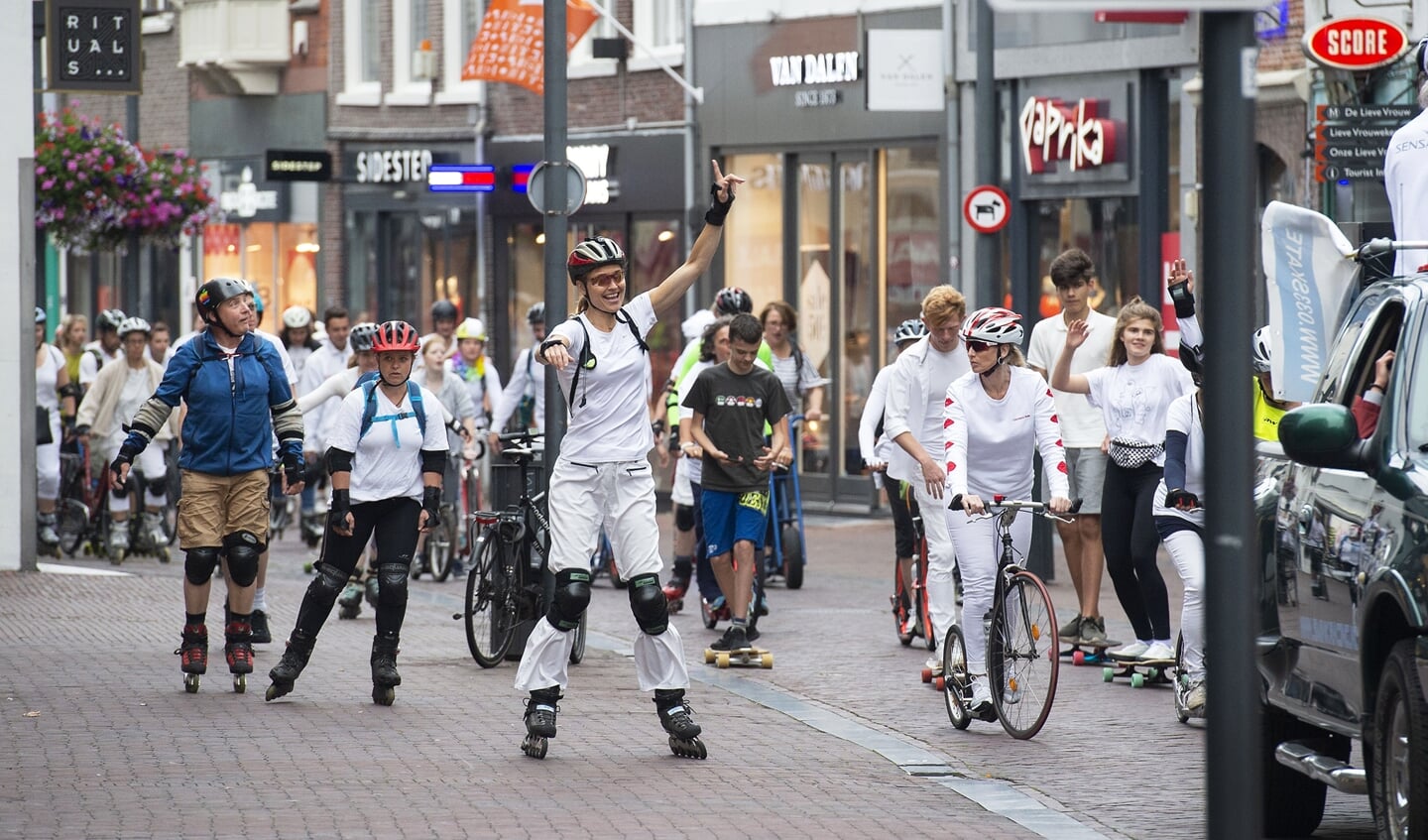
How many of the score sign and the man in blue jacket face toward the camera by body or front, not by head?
2

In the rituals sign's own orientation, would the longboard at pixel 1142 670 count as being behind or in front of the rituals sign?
in front

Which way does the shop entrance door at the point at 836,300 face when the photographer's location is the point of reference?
facing the viewer and to the left of the viewer

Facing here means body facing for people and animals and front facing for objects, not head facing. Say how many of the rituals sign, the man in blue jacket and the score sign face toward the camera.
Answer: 3

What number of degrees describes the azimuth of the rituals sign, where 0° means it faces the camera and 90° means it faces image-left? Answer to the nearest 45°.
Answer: approximately 0°

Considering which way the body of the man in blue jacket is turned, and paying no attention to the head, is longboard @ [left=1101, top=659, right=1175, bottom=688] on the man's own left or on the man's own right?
on the man's own left

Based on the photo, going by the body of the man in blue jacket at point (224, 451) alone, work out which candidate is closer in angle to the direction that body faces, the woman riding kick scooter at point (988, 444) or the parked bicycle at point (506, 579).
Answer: the woman riding kick scooter

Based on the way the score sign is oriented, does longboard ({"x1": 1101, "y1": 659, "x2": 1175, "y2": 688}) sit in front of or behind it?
in front
